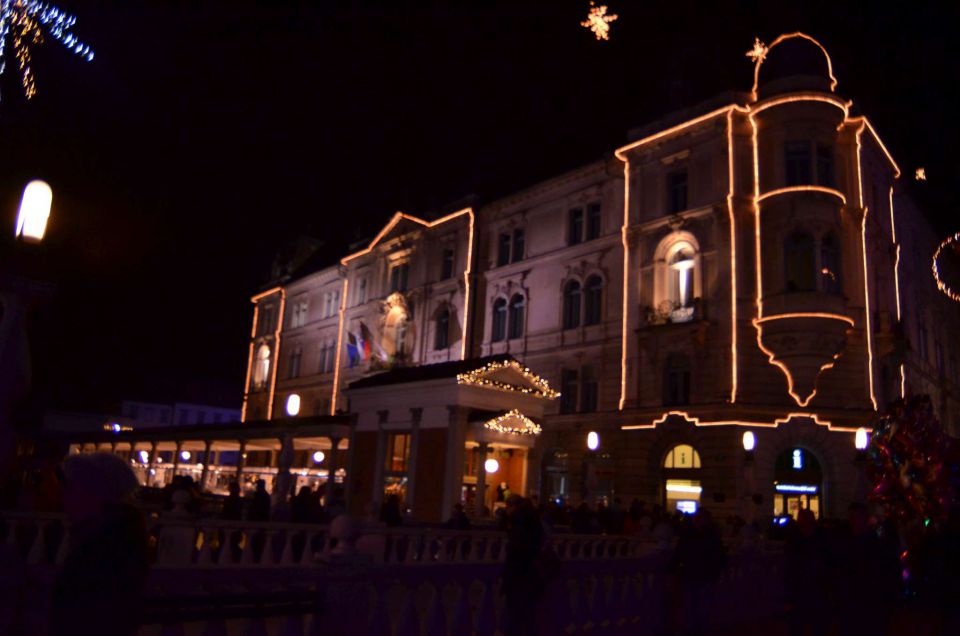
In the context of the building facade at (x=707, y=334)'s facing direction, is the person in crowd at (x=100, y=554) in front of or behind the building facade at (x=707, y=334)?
in front

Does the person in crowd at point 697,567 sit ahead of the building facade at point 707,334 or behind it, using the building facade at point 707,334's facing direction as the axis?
ahead

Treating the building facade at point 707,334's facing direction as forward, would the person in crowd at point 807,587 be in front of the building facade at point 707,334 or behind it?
in front

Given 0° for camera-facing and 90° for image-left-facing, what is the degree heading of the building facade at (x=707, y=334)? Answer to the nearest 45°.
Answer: approximately 45°

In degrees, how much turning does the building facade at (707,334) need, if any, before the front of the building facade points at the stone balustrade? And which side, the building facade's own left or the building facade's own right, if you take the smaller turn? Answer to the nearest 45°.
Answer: approximately 45° to the building facade's own left
